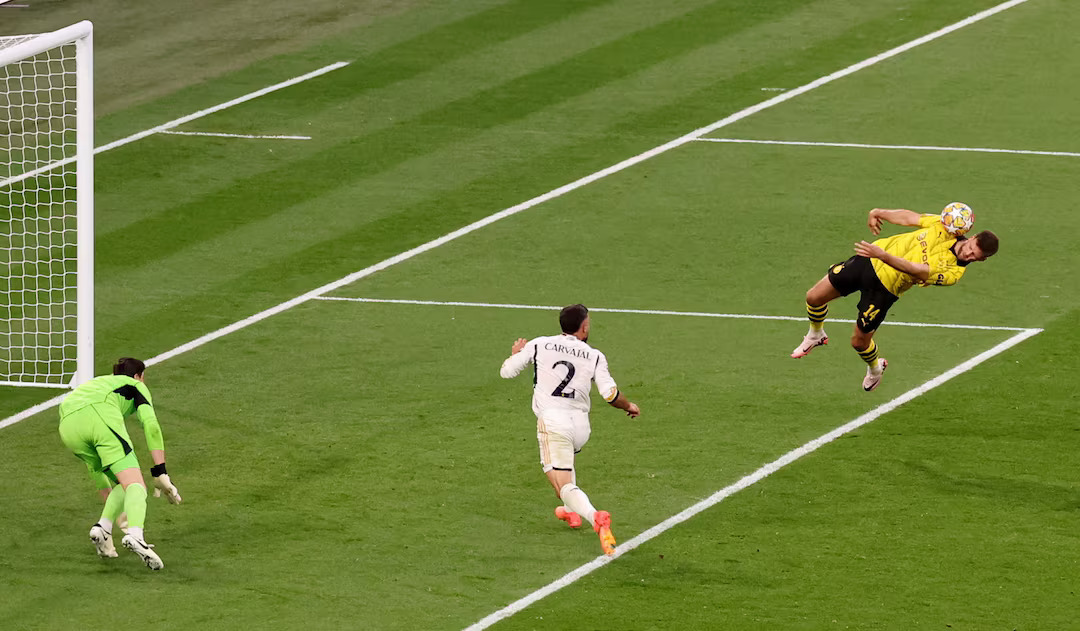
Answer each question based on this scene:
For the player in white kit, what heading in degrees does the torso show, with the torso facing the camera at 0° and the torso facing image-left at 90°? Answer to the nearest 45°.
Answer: approximately 180°

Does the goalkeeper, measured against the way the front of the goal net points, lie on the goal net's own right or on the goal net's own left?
on the goal net's own right

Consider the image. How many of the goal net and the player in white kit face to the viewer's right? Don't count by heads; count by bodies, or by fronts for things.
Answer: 1

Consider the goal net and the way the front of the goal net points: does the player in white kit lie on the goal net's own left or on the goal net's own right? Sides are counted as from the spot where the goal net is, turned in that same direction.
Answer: on the goal net's own right

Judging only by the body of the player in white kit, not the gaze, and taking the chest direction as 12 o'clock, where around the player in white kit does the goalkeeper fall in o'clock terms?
The goalkeeper is roughly at 9 o'clock from the player in white kit.

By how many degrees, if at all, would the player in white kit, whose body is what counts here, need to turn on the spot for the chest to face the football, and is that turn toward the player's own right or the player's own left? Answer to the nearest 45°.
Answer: approximately 45° to the player's own right

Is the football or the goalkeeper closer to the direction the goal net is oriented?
the football

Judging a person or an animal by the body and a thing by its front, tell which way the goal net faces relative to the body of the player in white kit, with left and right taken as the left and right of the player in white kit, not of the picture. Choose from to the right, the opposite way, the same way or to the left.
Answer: to the right

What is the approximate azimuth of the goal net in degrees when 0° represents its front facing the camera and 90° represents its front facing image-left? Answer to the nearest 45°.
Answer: approximately 270°
